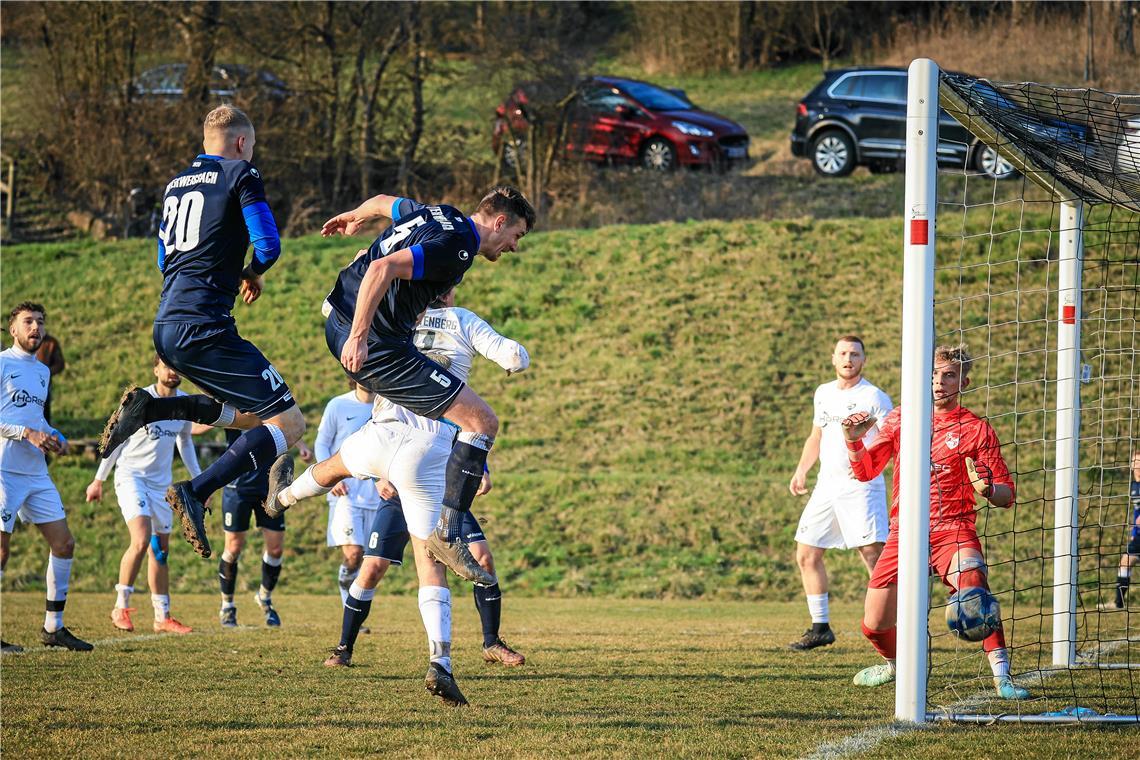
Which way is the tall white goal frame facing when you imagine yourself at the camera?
facing to the left of the viewer

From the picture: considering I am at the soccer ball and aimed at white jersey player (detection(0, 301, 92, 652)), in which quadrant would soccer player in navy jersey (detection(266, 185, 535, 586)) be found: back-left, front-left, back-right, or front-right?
front-left

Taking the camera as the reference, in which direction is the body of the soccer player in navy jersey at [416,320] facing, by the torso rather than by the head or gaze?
to the viewer's right

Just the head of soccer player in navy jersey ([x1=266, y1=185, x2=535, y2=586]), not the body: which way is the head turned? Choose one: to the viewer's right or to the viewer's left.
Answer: to the viewer's right

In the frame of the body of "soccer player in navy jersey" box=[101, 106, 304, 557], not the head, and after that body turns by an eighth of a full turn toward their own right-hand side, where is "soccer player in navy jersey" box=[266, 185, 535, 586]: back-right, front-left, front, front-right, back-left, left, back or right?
front-right

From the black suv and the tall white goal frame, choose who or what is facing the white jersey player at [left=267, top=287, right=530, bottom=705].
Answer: the tall white goal frame

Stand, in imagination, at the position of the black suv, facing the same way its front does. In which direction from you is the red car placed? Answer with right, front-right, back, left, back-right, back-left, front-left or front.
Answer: back

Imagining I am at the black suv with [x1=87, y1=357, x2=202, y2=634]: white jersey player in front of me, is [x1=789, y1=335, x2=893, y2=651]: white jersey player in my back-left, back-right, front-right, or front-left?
front-left

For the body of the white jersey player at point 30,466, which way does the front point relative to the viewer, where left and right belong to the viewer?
facing the viewer and to the right of the viewer

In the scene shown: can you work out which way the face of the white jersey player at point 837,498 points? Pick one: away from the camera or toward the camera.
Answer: toward the camera

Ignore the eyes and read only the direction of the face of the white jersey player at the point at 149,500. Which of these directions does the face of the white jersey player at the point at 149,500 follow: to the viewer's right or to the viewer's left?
to the viewer's right

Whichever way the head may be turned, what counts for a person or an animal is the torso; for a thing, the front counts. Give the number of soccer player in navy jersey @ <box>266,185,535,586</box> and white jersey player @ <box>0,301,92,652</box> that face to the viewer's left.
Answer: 0

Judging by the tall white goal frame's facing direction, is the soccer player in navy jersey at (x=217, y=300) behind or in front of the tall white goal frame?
in front
